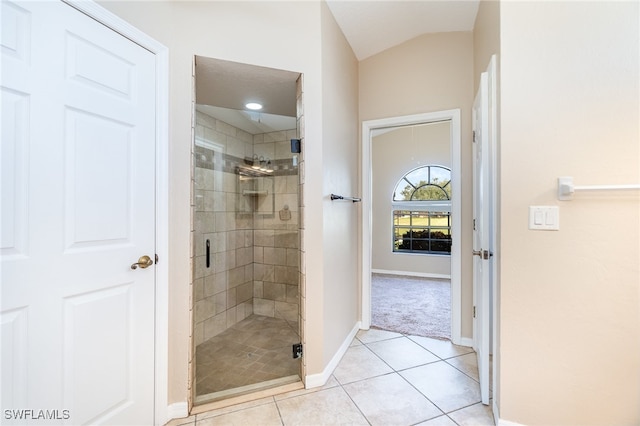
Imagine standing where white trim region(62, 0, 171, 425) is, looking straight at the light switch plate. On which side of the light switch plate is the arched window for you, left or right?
left

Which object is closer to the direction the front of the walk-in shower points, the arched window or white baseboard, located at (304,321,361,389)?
the white baseboard

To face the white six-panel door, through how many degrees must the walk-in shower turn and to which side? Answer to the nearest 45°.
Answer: approximately 90° to its right

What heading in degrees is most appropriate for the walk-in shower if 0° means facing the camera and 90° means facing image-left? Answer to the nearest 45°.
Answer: approximately 315°

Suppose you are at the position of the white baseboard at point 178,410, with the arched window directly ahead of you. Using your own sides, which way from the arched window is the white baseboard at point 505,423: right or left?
right

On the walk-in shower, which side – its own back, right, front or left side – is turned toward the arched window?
left

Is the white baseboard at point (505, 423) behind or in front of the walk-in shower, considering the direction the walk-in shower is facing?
in front

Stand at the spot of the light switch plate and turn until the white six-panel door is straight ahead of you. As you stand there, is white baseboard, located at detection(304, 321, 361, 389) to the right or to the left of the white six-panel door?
right
